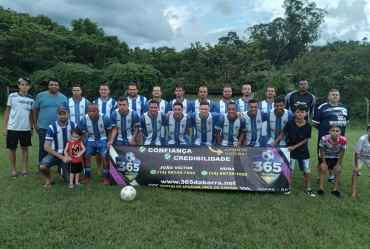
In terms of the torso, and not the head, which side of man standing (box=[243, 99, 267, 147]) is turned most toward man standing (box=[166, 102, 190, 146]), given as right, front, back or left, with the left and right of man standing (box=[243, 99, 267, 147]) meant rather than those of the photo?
right

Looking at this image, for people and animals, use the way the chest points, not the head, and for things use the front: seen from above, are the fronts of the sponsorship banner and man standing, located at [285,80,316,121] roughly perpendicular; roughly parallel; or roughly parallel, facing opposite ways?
roughly parallel

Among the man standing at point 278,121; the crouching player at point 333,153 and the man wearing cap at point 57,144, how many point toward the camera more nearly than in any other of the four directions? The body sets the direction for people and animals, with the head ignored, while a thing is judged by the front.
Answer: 3

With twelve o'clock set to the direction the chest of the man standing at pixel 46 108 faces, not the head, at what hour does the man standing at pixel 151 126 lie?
the man standing at pixel 151 126 is roughly at 10 o'clock from the man standing at pixel 46 108.

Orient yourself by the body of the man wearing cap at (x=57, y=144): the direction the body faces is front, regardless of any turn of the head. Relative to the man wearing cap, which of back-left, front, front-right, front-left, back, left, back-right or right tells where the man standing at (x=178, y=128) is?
left

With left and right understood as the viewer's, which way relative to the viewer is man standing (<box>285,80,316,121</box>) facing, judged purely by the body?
facing the viewer

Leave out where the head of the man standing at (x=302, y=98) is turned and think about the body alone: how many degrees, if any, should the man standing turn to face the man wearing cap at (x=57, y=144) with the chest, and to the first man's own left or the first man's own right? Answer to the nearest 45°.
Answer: approximately 45° to the first man's own right

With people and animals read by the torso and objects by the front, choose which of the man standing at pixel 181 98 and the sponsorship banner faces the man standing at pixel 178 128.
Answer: the man standing at pixel 181 98

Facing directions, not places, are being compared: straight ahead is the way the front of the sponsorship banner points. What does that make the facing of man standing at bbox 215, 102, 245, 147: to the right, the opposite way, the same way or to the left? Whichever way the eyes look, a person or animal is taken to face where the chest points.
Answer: the same way

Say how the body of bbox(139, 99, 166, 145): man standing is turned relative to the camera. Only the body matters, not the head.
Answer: toward the camera

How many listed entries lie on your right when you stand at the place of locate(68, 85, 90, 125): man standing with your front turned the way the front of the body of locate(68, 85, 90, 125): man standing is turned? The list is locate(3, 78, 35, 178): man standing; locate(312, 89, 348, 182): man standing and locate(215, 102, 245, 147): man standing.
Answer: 1

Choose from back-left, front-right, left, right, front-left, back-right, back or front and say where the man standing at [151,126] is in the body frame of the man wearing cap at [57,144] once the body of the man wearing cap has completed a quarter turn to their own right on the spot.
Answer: back

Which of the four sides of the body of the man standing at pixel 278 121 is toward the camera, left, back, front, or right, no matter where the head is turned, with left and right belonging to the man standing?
front

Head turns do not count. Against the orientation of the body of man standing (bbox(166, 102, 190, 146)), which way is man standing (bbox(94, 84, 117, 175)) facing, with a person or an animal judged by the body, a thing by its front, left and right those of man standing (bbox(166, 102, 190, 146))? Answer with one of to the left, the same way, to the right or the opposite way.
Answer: the same way

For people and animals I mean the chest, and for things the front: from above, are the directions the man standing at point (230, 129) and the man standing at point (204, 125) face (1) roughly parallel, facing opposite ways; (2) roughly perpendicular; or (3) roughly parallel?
roughly parallel

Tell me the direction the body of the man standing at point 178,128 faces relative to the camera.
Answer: toward the camera

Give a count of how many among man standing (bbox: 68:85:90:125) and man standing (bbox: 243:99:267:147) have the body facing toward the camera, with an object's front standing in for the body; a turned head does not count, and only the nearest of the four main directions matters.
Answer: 2
